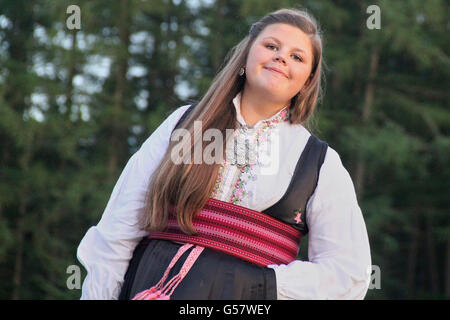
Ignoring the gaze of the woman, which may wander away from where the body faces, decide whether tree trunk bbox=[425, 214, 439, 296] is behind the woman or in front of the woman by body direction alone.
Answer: behind

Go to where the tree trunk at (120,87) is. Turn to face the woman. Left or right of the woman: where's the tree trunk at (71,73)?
right

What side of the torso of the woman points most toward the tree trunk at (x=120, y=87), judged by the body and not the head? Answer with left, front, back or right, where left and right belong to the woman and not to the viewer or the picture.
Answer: back

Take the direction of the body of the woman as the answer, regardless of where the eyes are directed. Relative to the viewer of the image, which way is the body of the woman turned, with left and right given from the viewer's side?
facing the viewer

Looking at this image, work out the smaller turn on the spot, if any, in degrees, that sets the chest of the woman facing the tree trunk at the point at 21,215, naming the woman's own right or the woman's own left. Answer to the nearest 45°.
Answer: approximately 180°

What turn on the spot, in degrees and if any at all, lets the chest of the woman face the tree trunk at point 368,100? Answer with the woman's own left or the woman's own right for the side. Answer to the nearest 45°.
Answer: approximately 180°
